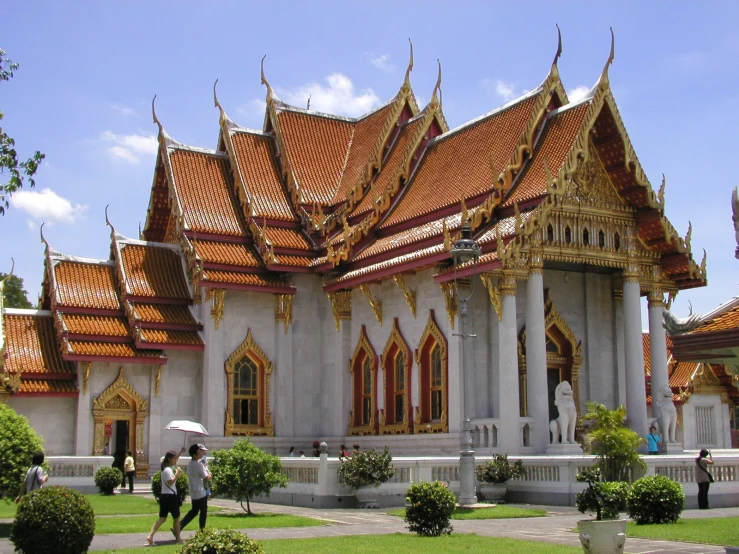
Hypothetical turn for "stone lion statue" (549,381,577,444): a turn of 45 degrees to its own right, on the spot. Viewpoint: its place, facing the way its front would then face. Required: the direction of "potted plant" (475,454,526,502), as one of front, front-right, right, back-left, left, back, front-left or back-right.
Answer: front-right

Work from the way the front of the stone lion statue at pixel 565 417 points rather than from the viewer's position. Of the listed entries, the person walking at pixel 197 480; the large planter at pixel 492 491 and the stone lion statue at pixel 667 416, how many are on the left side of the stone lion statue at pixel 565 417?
1

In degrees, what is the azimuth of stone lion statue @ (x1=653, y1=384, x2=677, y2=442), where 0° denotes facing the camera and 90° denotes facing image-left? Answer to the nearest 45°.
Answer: approximately 315°

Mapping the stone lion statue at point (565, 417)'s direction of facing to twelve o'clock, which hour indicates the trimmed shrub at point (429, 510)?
The trimmed shrub is roughly at 2 o'clock from the stone lion statue.

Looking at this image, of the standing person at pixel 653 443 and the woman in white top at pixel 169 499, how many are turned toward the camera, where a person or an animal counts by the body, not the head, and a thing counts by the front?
1

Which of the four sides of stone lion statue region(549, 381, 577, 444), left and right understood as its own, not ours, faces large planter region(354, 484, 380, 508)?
right

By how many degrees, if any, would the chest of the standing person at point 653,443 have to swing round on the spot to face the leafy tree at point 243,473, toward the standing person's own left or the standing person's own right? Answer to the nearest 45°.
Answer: approximately 45° to the standing person's own right

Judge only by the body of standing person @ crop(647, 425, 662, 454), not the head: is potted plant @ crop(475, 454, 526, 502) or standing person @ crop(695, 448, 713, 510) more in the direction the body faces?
the standing person

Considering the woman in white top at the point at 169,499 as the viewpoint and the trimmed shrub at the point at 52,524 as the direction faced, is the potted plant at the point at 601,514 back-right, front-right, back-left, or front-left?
back-left

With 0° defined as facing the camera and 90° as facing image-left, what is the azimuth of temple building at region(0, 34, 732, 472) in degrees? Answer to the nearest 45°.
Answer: approximately 315°

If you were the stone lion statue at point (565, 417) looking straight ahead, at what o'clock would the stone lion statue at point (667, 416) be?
the stone lion statue at point (667, 416) is roughly at 9 o'clock from the stone lion statue at point (565, 417).
